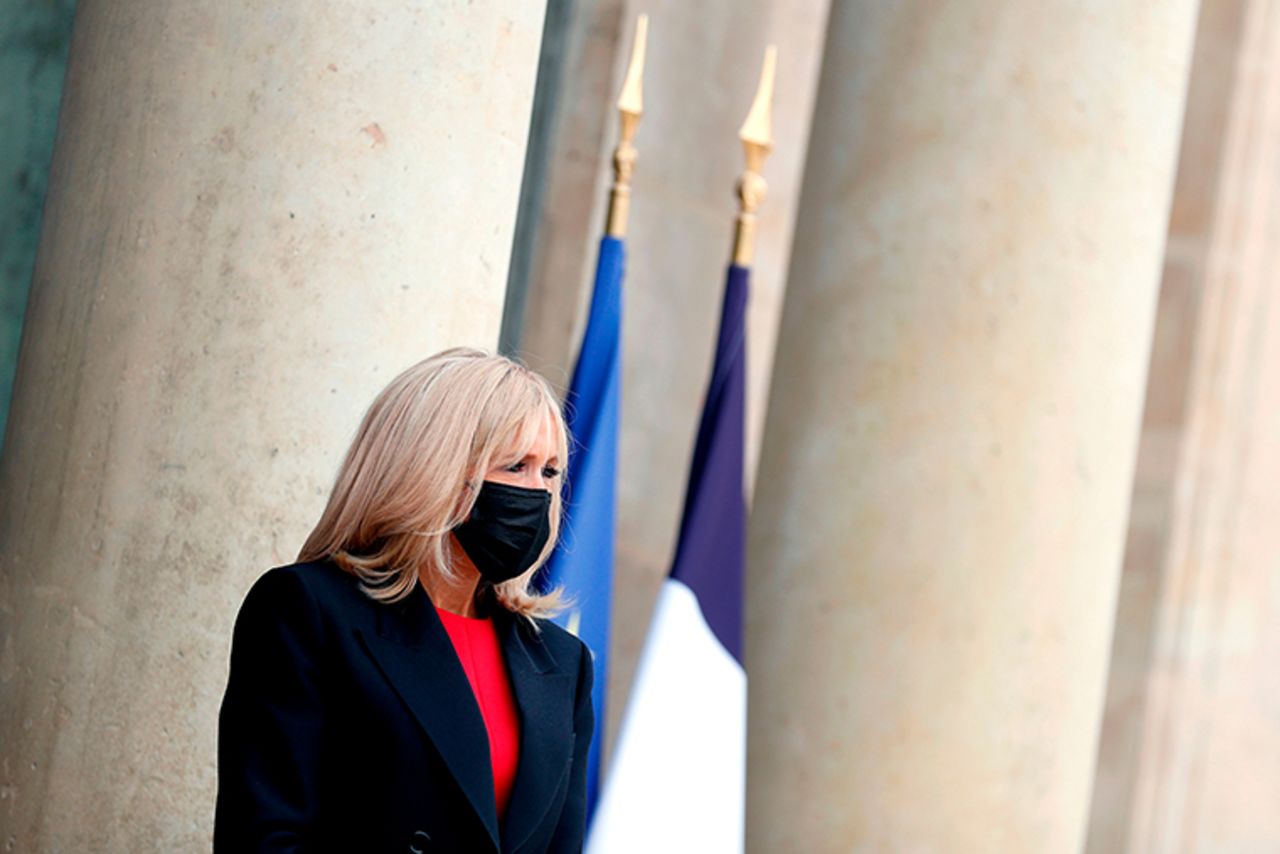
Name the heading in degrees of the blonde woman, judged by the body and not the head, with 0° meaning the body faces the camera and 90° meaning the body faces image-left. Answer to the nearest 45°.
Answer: approximately 315°

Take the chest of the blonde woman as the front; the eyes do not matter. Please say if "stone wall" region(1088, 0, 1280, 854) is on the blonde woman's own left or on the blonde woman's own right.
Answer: on the blonde woman's own left

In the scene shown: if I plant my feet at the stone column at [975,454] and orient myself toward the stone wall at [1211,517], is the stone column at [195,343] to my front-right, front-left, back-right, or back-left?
back-left

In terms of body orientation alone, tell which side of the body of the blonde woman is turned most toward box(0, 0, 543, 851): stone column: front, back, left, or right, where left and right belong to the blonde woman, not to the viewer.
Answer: back

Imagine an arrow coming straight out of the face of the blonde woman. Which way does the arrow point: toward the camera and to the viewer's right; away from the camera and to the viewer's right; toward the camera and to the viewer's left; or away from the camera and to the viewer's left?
toward the camera and to the viewer's right

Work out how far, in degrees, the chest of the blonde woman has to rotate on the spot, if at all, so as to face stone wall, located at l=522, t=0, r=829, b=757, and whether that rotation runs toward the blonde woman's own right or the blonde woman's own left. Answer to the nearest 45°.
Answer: approximately 135° to the blonde woman's own left

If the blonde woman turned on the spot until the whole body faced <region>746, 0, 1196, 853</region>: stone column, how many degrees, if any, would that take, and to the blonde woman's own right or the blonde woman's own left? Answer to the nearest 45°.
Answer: approximately 90° to the blonde woman's own left

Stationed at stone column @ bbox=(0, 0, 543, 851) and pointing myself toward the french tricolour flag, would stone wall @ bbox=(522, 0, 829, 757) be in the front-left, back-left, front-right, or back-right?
front-left
